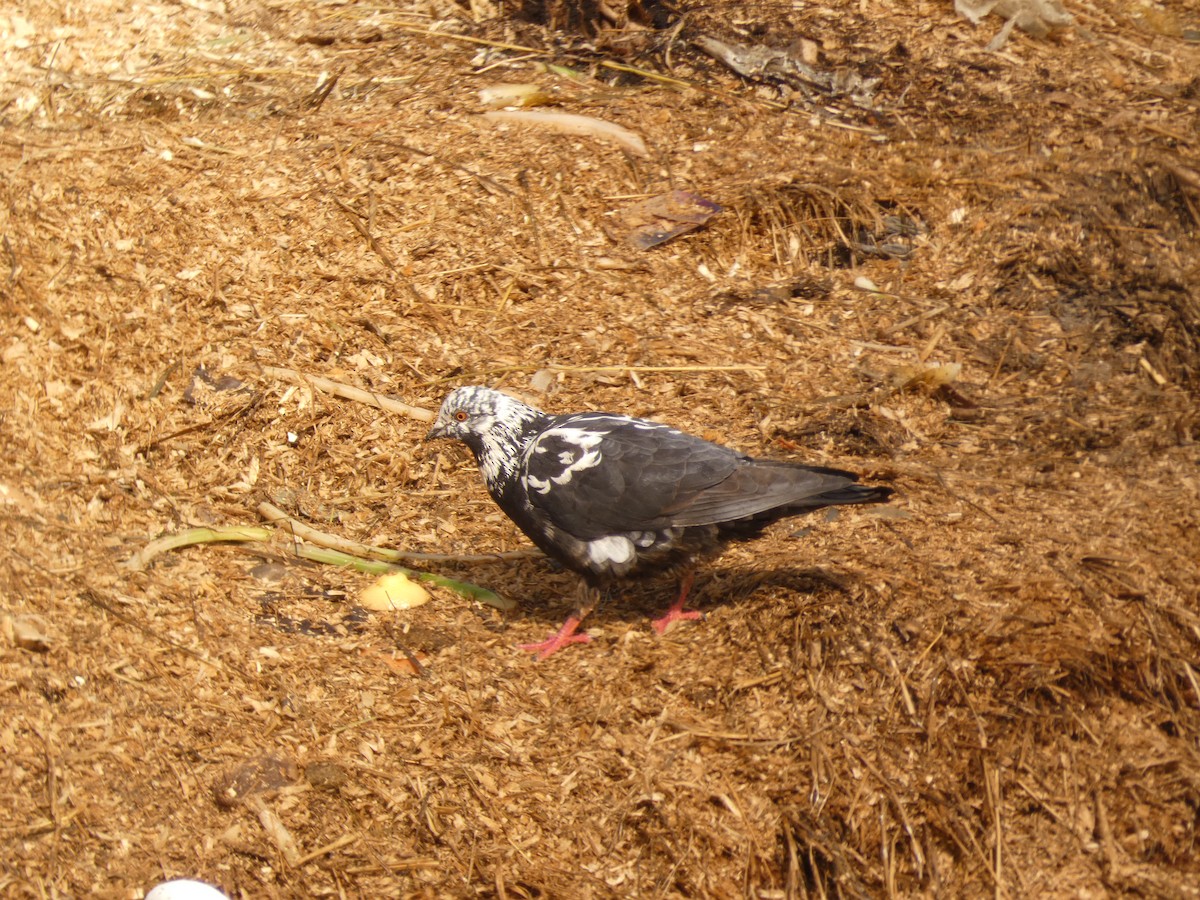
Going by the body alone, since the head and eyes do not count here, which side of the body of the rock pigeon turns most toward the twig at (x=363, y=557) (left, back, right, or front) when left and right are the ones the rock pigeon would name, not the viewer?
front

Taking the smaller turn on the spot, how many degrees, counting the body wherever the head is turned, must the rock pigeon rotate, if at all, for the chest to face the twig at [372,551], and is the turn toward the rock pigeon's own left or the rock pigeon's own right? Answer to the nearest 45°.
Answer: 0° — it already faces it

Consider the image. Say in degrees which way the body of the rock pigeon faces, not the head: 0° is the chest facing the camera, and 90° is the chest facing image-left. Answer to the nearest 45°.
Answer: approximately 90°

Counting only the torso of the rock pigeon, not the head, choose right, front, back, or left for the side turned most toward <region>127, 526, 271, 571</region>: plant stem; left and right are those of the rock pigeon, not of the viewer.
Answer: front
